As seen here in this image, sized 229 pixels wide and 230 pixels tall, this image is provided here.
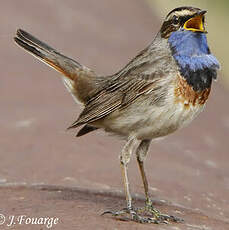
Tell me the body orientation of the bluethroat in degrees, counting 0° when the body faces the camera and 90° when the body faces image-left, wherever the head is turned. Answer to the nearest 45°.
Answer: approximately 270°
